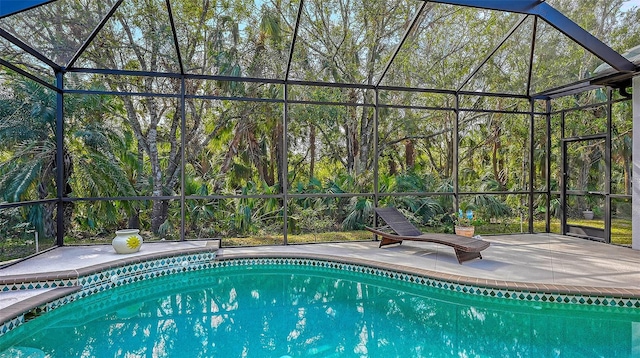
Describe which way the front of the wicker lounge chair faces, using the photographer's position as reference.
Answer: facing the viewer and to the right of the viewer

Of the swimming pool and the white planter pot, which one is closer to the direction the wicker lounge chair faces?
the swimming pool

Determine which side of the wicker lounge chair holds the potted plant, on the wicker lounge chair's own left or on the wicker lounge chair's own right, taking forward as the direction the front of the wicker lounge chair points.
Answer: on the wicker lounge chair's own left

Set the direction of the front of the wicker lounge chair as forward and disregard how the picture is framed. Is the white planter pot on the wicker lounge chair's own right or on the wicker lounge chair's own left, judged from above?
on the wicker lounge chair's own right
